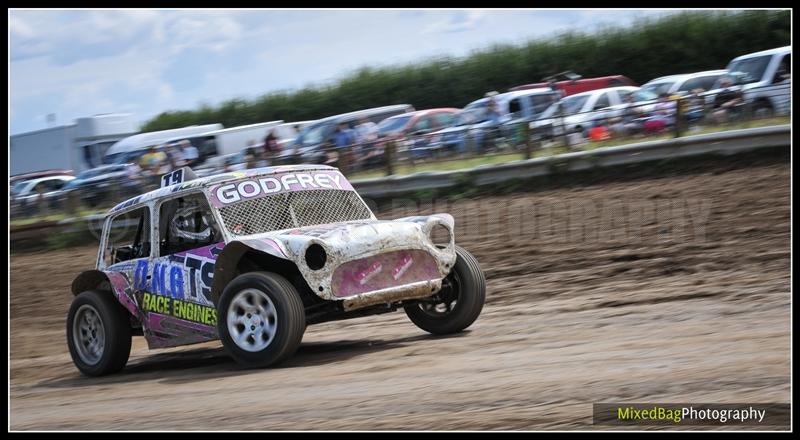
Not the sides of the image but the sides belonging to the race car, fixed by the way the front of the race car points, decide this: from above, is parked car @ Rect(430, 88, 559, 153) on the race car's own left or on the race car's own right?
on the race car's own left

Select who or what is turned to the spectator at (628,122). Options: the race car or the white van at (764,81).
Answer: the white van

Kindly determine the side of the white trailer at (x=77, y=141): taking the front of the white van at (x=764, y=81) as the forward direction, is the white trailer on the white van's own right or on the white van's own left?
on the white van's own right

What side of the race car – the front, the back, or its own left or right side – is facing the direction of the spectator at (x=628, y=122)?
left
